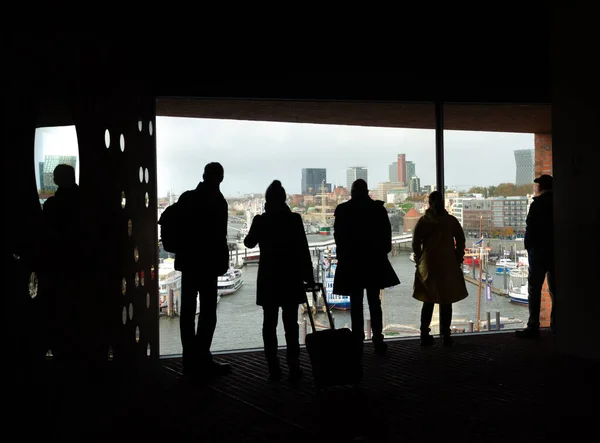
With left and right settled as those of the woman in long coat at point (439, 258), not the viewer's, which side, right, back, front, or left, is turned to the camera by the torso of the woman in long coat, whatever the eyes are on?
back

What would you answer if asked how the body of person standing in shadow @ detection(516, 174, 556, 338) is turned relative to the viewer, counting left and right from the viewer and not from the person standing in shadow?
facing to the left of the viewer

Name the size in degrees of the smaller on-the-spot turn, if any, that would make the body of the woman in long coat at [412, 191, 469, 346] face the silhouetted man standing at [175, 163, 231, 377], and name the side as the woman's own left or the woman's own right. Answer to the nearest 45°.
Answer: approximately 135° to the woman's own left

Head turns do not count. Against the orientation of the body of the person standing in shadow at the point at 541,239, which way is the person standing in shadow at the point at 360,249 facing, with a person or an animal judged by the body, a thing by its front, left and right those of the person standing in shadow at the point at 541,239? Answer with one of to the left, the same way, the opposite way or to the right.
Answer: to the right

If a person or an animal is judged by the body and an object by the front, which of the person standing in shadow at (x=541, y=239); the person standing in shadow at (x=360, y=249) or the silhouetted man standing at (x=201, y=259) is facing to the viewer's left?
the person standing in shadow at (x=541, y=239)

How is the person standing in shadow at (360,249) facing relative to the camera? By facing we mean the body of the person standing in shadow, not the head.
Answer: away from the camera

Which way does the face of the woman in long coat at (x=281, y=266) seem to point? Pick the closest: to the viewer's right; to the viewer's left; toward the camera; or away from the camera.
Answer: away from the camera

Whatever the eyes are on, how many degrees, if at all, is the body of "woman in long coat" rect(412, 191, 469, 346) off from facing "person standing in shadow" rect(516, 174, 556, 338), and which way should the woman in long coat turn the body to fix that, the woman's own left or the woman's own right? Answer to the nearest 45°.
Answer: approximately 45° to the woman's own right
